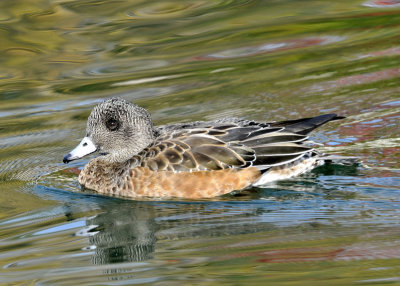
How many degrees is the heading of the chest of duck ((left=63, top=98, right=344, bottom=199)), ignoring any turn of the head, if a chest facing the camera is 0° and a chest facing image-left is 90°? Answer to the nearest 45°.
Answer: approximately 90°
